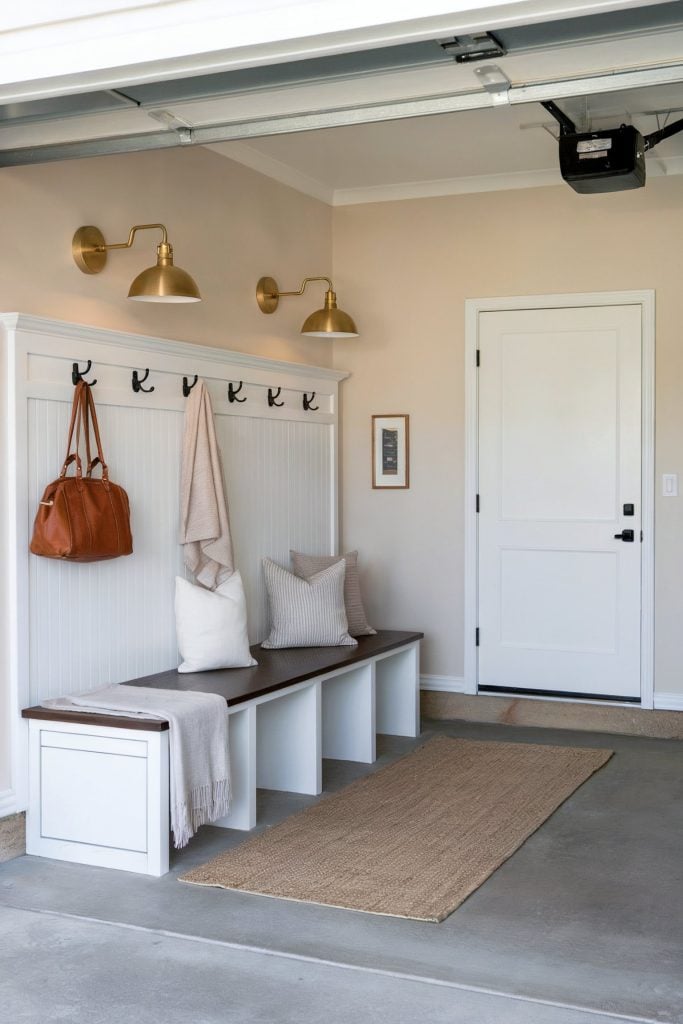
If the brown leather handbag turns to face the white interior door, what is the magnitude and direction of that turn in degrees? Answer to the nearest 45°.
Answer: approximately 90° to its left

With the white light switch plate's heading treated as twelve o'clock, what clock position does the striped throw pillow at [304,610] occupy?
The striped throw pillow is roughly at 2 o'clock from the white light switch plate.

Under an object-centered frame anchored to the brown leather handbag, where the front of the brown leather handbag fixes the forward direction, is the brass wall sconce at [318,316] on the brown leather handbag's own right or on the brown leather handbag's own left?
on the brown leather handbag's own left

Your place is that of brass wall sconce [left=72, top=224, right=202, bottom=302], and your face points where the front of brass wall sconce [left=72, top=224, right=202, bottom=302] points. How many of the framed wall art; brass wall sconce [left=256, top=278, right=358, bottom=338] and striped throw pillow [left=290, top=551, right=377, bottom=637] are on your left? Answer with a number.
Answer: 3

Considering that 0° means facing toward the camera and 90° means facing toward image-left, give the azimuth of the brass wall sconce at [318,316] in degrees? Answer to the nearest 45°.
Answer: approximately 315°

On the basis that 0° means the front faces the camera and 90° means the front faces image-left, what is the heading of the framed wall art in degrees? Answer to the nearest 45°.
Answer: approximately 0°

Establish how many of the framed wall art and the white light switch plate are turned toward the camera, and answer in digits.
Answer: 2

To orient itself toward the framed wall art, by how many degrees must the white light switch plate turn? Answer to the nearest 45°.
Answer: approximately 90° to its right

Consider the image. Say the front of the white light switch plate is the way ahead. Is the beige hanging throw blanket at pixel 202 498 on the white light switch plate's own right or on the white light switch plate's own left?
on the white light switch plate's own right

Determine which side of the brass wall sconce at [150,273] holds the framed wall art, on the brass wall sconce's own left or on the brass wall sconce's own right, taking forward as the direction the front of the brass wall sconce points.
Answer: on the brass wall sconce's own left
